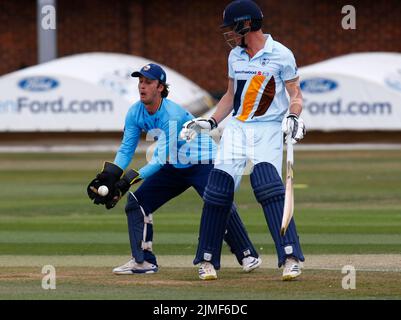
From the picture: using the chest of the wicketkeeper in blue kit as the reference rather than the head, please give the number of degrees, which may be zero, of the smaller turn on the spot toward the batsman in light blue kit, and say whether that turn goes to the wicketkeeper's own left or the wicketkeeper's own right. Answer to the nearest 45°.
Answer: approximately 90° to the wicketkeeper's own left

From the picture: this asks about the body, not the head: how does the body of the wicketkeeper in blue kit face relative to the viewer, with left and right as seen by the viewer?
facing the viewer and to the left of the viewer
